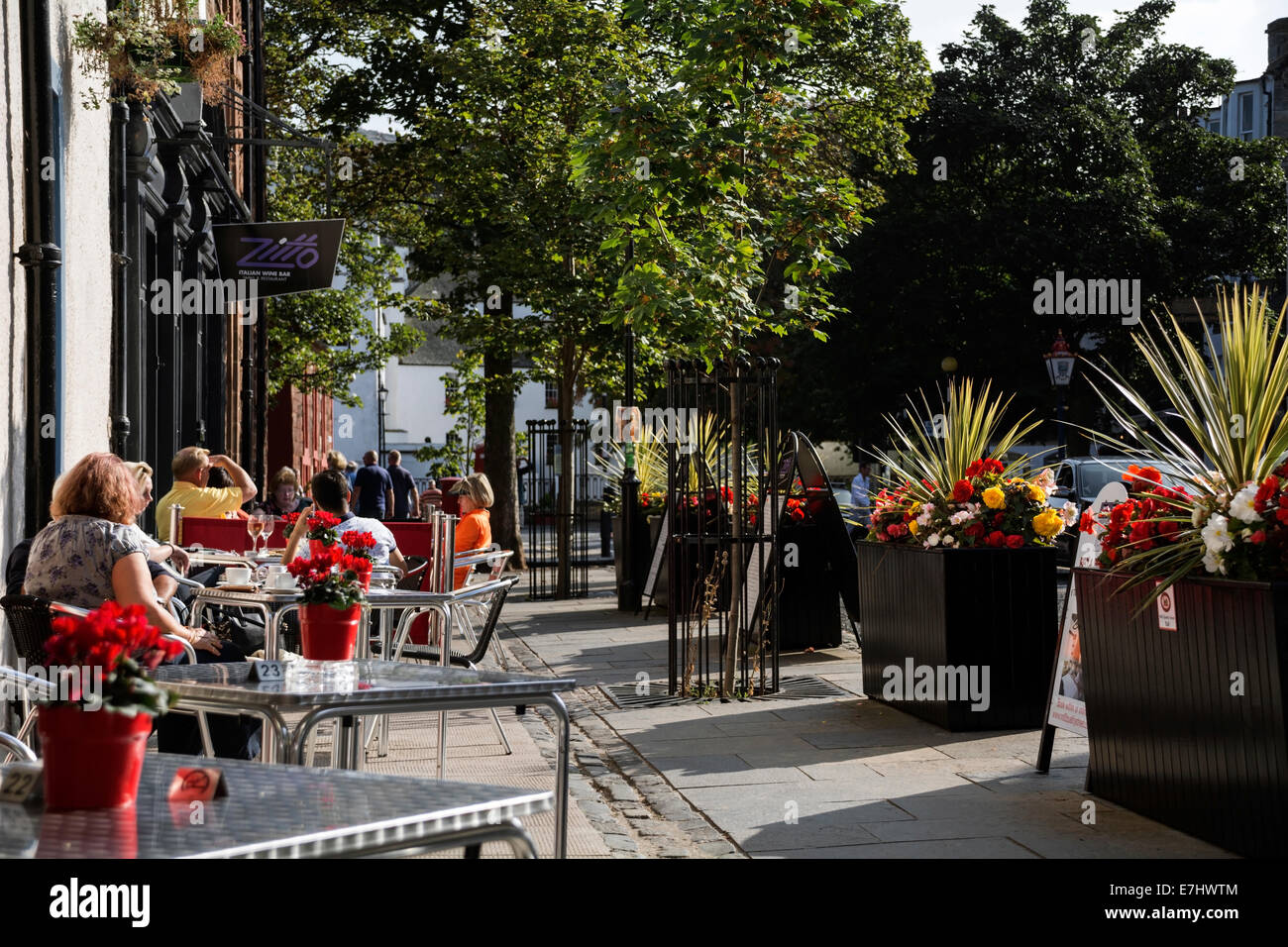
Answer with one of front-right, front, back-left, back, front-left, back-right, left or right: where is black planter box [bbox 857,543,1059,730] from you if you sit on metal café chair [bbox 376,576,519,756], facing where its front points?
back

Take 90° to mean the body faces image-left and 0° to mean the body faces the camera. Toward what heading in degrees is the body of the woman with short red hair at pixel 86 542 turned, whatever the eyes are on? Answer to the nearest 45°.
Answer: approximately 225°

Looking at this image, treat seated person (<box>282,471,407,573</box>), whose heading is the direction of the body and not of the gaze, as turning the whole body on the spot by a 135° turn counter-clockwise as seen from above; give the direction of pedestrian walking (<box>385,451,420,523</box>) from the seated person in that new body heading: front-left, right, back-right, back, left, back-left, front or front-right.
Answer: back-right

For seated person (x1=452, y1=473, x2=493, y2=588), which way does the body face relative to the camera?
to the viewer's left

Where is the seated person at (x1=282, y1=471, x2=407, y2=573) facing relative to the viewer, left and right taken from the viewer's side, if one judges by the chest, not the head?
facing away from the viewer

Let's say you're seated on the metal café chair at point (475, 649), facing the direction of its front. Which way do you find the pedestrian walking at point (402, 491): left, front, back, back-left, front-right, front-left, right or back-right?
right

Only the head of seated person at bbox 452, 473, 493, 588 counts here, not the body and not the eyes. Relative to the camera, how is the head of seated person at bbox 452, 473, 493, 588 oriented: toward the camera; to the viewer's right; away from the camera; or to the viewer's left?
to the viewer's left

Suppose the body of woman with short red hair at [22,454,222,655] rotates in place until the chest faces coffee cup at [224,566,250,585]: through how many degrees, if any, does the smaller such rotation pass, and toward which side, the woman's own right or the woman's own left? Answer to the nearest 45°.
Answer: approximately 45° to the woman's own left

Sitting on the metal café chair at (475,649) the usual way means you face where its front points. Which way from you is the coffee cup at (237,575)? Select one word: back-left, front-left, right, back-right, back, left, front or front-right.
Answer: front-right

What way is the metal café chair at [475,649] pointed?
to the viewer's left

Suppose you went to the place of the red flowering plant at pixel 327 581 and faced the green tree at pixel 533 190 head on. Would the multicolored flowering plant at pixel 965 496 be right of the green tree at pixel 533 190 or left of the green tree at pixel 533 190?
right

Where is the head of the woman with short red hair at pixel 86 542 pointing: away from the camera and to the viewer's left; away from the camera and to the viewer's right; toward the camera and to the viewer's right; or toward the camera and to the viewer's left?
away from the camera and to the viewer's right

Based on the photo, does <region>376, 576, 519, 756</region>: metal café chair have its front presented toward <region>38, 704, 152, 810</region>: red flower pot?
no

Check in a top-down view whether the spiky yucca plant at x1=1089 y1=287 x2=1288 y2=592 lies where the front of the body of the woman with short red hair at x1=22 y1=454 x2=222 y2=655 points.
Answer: no

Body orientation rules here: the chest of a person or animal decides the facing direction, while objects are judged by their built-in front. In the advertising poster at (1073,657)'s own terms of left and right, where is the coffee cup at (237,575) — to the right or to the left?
on its right

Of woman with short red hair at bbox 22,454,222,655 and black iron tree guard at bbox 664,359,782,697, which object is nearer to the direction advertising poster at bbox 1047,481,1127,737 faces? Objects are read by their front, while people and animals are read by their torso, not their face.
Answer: the woman with short red hair

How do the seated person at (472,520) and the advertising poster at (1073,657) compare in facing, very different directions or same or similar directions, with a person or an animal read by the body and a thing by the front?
same or similar directions

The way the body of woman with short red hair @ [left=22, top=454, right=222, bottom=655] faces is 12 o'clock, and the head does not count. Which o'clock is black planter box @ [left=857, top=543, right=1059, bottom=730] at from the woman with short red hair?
The black planter box is roughly at 1 o'clock from the woman with short red hair.
